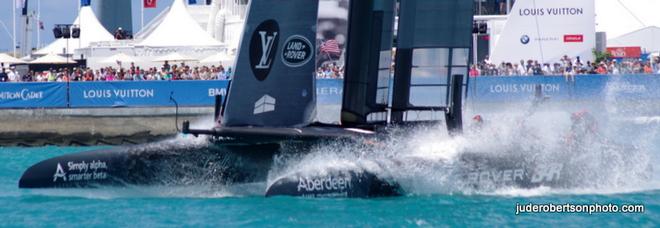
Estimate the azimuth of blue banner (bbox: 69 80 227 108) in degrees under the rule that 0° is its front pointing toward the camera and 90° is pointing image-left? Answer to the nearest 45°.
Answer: approximately 0°

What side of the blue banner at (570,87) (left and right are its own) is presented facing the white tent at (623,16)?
back
